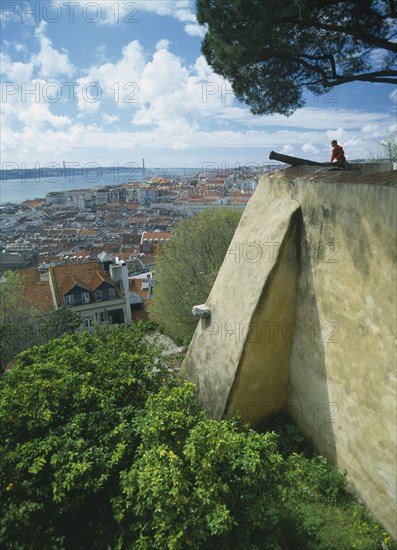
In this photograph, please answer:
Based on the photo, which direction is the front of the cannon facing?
to the viewer's left

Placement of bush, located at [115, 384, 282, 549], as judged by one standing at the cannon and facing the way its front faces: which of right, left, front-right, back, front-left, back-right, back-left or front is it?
left

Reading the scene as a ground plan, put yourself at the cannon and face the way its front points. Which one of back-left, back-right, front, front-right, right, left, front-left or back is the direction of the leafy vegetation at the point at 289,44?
left

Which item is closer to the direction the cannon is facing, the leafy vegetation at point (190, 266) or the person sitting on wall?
the leafy vegetation

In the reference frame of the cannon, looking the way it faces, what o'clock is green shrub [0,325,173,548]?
The green shrub is roughly at 10 o'clock from the cannon.
